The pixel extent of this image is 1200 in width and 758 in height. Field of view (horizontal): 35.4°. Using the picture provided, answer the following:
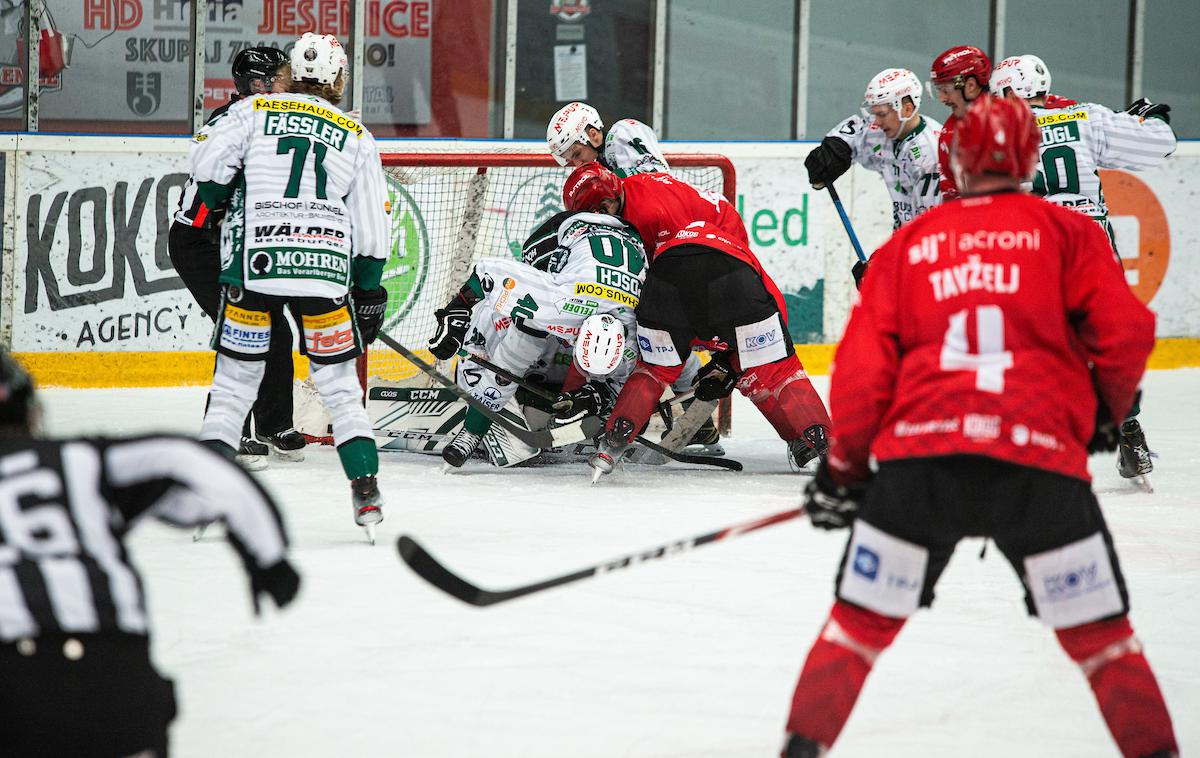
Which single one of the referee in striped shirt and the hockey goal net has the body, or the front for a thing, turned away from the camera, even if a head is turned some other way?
the referee in striped shirt

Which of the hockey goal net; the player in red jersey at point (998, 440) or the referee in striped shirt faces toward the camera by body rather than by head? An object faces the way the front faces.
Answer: the hockey goal net

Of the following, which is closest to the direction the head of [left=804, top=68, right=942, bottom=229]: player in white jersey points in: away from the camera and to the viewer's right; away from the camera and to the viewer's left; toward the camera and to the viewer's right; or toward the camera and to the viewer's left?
toward the camera and to the viewer's left

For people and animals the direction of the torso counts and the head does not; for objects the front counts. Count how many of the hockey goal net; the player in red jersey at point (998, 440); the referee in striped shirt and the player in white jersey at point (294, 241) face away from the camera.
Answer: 3

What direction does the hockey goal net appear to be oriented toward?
toward the camera

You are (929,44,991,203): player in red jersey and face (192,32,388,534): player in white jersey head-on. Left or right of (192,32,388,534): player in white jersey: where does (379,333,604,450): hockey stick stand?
right

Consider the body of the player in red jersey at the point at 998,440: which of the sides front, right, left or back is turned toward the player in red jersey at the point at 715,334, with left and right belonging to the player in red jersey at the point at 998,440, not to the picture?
front

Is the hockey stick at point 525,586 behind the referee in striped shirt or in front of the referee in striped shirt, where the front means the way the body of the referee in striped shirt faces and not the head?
in front

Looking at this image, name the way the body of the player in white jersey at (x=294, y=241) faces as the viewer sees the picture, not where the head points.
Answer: away from the camera

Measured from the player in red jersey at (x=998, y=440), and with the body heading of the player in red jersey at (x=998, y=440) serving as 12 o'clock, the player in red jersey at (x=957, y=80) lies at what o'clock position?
the player in red jersey at (x=957, y=80) is roughly at 12 o'clock from the player in red jersey at (x=998, y=440).

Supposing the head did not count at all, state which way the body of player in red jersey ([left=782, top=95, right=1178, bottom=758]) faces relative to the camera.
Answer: away from the camera

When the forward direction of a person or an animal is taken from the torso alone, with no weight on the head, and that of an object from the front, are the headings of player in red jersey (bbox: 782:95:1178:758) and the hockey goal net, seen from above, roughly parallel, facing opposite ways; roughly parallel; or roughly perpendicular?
roughly parallel, facing opposite ways

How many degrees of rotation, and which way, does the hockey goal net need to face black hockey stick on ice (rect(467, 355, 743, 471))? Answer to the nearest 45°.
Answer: approximately 45° to its left

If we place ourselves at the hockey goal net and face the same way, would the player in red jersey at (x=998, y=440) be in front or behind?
in front

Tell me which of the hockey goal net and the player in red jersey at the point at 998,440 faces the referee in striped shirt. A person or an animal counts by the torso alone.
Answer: the hockey goal net

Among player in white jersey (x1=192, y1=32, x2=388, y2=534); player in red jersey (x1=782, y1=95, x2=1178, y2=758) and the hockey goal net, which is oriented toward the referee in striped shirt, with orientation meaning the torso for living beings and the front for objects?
the hockey goal net

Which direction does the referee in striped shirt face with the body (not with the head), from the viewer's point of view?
away from the camera

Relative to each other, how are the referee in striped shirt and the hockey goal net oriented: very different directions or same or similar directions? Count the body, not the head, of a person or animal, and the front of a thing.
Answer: very different directions
